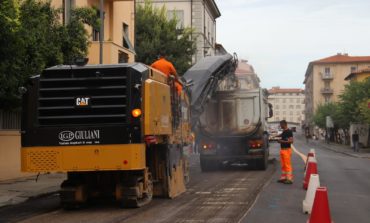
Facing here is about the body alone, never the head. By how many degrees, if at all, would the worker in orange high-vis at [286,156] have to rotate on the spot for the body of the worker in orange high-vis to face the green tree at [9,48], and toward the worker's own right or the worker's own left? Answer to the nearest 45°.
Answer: approximately 45° to the worker's own left

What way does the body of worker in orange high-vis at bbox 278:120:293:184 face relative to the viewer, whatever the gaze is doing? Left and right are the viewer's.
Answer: facing to the left of the viewer

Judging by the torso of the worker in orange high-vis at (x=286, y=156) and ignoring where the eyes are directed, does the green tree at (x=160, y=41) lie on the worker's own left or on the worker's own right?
on the worker's own right

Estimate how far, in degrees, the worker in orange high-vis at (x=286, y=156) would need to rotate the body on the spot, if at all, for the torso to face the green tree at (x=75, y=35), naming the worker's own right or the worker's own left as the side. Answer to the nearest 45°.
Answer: approximately 45° to the worker's own left

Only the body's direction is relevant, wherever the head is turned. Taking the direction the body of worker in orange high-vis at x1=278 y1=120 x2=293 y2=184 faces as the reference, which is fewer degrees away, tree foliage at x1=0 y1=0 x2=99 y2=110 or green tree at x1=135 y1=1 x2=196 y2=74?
the tree foliage
